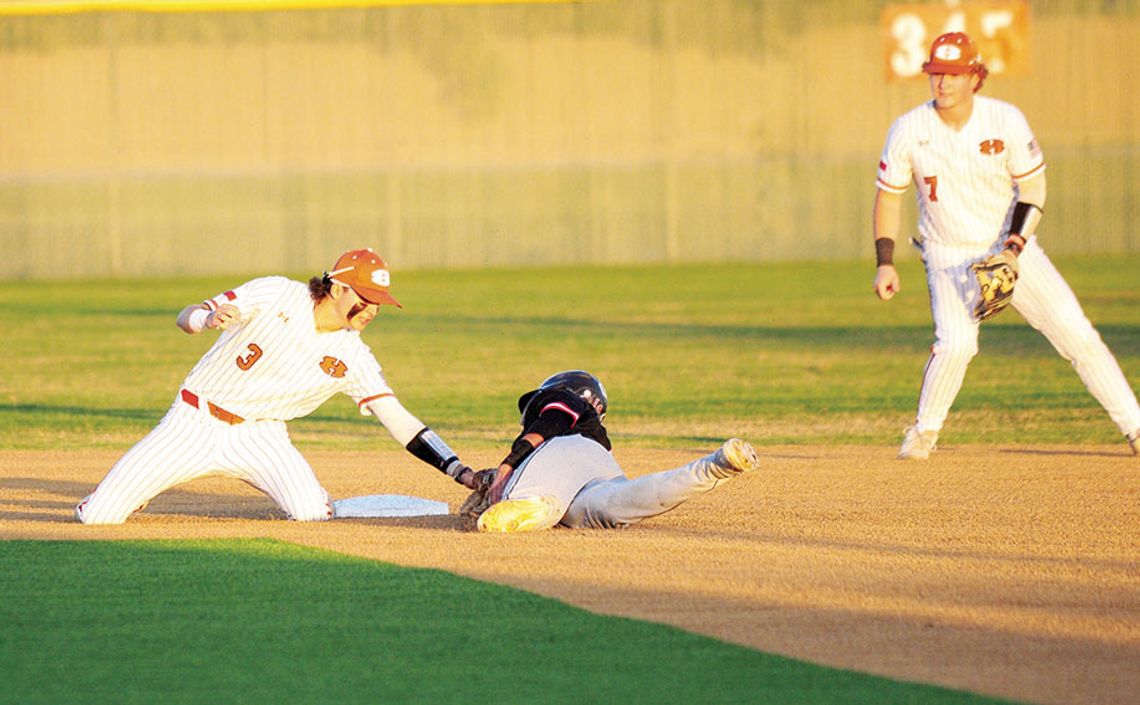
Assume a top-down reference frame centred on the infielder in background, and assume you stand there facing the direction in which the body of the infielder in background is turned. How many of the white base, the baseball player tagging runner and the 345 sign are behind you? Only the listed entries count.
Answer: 1

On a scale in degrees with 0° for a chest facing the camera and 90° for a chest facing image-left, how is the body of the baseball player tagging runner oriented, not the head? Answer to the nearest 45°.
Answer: approximately 0°

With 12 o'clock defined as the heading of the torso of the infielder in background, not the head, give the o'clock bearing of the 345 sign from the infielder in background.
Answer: The 345 sign is roughly at 6 o'clock from the infielder in background.

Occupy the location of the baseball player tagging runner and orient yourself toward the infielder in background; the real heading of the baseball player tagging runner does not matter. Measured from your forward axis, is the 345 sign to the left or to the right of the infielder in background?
left

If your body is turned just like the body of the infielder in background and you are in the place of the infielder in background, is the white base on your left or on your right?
on your right

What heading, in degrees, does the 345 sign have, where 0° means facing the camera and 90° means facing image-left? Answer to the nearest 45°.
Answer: approximately 0°

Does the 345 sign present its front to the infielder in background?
yes

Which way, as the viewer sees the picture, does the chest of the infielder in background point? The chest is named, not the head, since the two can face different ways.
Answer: toward the camera

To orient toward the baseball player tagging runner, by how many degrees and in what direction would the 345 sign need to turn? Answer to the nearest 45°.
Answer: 0° — it already faces them

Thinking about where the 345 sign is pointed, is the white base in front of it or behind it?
in front
